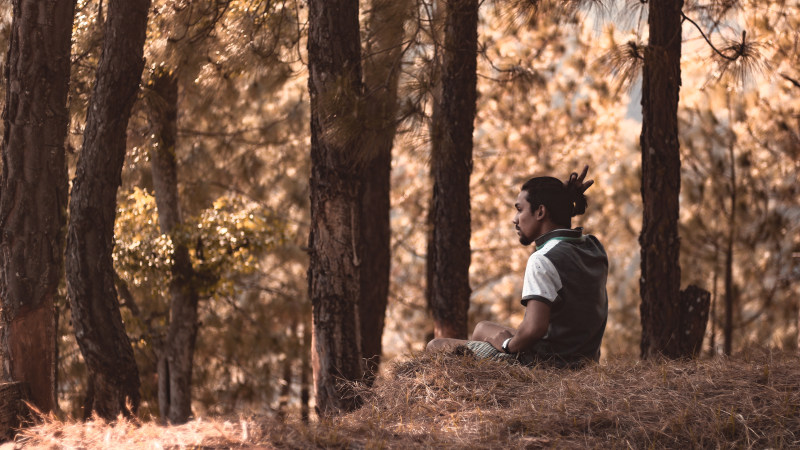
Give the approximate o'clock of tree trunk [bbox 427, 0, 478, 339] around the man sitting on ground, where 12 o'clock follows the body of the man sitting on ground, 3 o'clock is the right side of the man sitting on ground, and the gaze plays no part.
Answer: The tree trunk is roughly at 1 o'clock from the man sitting on ground.

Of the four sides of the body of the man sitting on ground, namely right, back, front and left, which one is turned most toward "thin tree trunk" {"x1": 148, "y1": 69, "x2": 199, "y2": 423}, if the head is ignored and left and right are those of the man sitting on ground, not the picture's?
front

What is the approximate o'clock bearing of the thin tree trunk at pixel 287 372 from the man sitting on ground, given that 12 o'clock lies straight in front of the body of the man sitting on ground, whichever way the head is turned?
The thin tree trunk is roughly at 1 o'clock from the man sitting on ground.

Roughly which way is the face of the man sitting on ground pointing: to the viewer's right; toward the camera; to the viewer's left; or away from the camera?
to the viewer's left

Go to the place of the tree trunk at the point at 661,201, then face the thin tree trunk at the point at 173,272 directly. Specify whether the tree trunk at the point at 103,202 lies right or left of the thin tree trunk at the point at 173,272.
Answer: left

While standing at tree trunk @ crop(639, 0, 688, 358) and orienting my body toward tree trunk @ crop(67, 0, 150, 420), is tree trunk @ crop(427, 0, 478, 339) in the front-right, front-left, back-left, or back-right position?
front-right

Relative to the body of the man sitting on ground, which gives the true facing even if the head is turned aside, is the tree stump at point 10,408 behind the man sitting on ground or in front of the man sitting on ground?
in front

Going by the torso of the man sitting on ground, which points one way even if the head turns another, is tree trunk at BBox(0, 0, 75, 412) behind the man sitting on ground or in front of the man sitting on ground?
in front

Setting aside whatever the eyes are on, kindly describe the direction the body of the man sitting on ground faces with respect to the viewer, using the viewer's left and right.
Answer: facing away from the viewer and to the left of the viewer
